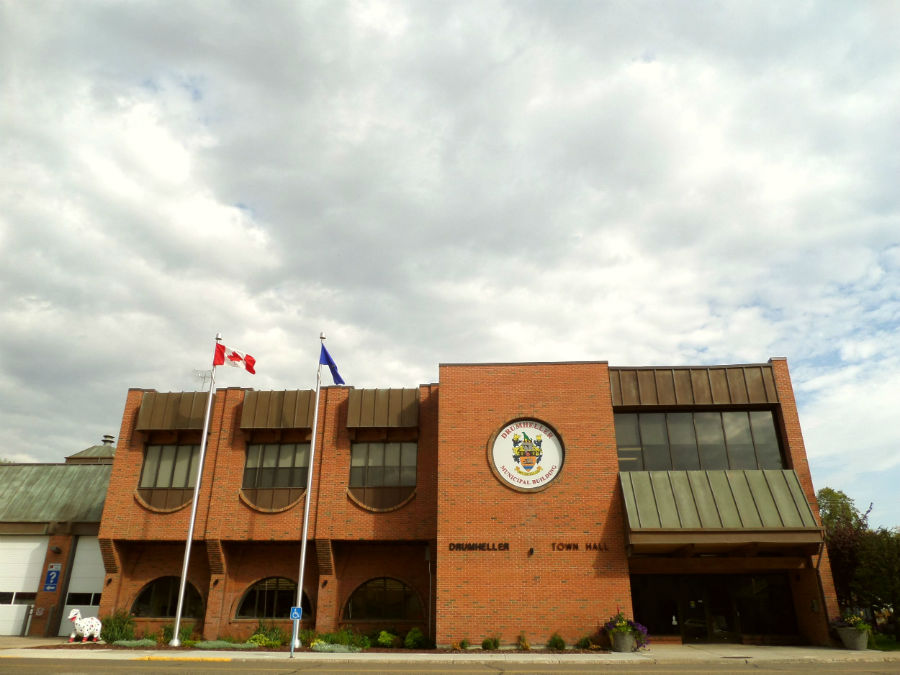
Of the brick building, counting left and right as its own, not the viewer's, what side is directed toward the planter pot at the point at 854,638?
left

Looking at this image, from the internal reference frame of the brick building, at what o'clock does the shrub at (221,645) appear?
The shrub is roughly at 3 o'clock from the brick building.

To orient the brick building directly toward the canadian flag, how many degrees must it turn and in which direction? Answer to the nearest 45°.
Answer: approximately 90° to its right

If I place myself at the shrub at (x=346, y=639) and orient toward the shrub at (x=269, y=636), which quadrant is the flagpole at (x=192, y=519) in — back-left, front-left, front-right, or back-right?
front-left

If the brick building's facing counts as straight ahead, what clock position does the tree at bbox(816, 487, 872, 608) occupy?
The tree is roughly at 9 o'clock from the brick building.

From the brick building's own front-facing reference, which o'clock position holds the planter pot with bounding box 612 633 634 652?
The planter pot is roughly at 10 o'clock from the brick building.

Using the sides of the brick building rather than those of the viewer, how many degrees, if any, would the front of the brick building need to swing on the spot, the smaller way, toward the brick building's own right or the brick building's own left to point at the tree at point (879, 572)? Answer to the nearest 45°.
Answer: approximately 90° to the brick building's own left

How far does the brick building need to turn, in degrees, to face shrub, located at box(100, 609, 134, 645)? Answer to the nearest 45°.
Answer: approximately 90° to its right

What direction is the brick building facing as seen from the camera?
toward the camera

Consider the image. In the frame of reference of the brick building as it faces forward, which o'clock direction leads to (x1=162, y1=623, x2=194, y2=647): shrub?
The shrub is roughly at 3 o'clock from the brick building.

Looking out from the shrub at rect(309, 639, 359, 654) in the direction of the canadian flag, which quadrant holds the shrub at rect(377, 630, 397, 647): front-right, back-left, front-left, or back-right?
back-right
